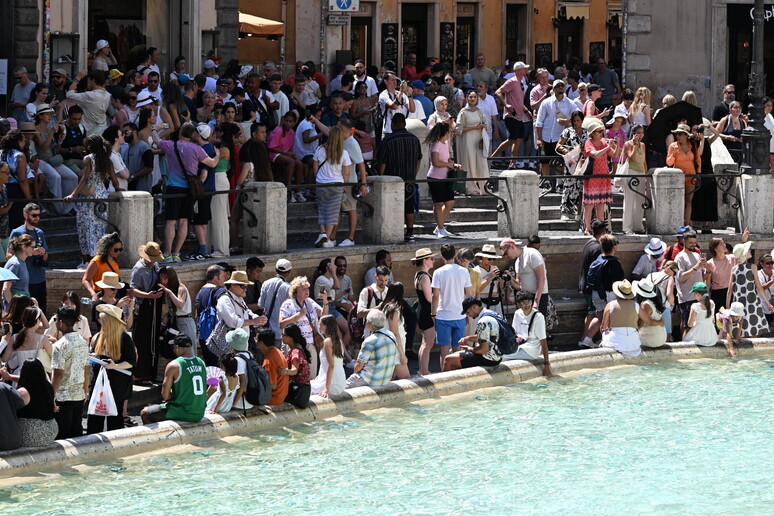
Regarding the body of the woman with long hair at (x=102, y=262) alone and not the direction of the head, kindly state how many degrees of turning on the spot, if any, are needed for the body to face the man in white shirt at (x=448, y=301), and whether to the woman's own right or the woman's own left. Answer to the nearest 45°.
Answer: approximately 45° to the woman's own left

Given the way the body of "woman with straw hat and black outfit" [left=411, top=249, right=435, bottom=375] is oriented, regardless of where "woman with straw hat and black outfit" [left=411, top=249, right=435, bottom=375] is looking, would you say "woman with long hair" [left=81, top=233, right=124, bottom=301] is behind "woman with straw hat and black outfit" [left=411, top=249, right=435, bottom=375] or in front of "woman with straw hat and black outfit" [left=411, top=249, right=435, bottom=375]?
behind

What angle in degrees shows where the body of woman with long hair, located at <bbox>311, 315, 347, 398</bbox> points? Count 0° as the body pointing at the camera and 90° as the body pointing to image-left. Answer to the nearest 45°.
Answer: approximately 135°

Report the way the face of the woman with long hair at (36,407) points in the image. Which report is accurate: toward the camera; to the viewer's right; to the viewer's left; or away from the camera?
away from the camera

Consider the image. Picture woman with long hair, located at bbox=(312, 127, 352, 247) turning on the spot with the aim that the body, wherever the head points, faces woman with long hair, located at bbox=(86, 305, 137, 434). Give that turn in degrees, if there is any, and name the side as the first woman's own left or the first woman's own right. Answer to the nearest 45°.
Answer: approximately 135° to the first woman's own left

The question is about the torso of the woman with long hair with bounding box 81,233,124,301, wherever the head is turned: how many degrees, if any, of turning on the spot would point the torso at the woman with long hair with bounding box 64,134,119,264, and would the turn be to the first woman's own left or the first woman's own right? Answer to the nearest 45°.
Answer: approximately 135° to the first woman's own left

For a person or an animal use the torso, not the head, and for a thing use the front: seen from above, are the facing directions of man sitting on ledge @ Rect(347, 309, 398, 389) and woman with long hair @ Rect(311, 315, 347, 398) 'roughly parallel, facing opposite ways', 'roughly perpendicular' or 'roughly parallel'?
roughly parallel

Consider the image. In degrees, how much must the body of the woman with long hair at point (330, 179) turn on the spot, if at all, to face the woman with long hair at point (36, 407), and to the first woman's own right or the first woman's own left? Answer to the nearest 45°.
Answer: approximately 135° to the first woman's own left

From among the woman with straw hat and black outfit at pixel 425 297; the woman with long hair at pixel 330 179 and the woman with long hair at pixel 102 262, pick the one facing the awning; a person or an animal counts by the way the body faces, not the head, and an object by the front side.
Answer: the woman with long hair at pixel 330 179

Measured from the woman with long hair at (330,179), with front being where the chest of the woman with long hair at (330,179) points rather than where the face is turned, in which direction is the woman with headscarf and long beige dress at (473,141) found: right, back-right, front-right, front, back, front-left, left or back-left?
front-right
